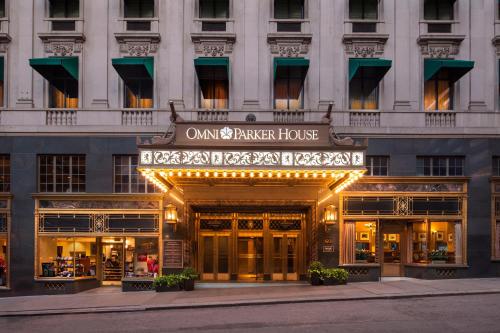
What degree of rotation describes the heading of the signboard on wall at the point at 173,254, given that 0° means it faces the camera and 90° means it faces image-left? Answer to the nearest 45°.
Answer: approximately 0°

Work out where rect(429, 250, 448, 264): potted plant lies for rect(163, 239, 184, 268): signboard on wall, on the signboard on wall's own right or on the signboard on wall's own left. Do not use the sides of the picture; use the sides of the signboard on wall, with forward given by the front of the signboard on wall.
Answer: on the signboard on wall's own left

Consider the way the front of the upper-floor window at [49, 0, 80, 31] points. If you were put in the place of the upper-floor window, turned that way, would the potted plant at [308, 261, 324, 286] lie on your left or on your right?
on your left

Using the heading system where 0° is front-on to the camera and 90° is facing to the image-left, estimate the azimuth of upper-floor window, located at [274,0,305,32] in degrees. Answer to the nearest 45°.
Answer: approximately 0°

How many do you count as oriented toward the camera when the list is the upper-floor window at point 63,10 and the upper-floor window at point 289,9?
2

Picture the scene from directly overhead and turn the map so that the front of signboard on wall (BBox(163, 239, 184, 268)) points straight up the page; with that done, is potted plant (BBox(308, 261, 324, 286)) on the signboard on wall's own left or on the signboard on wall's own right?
on the signboard on wall's own left
